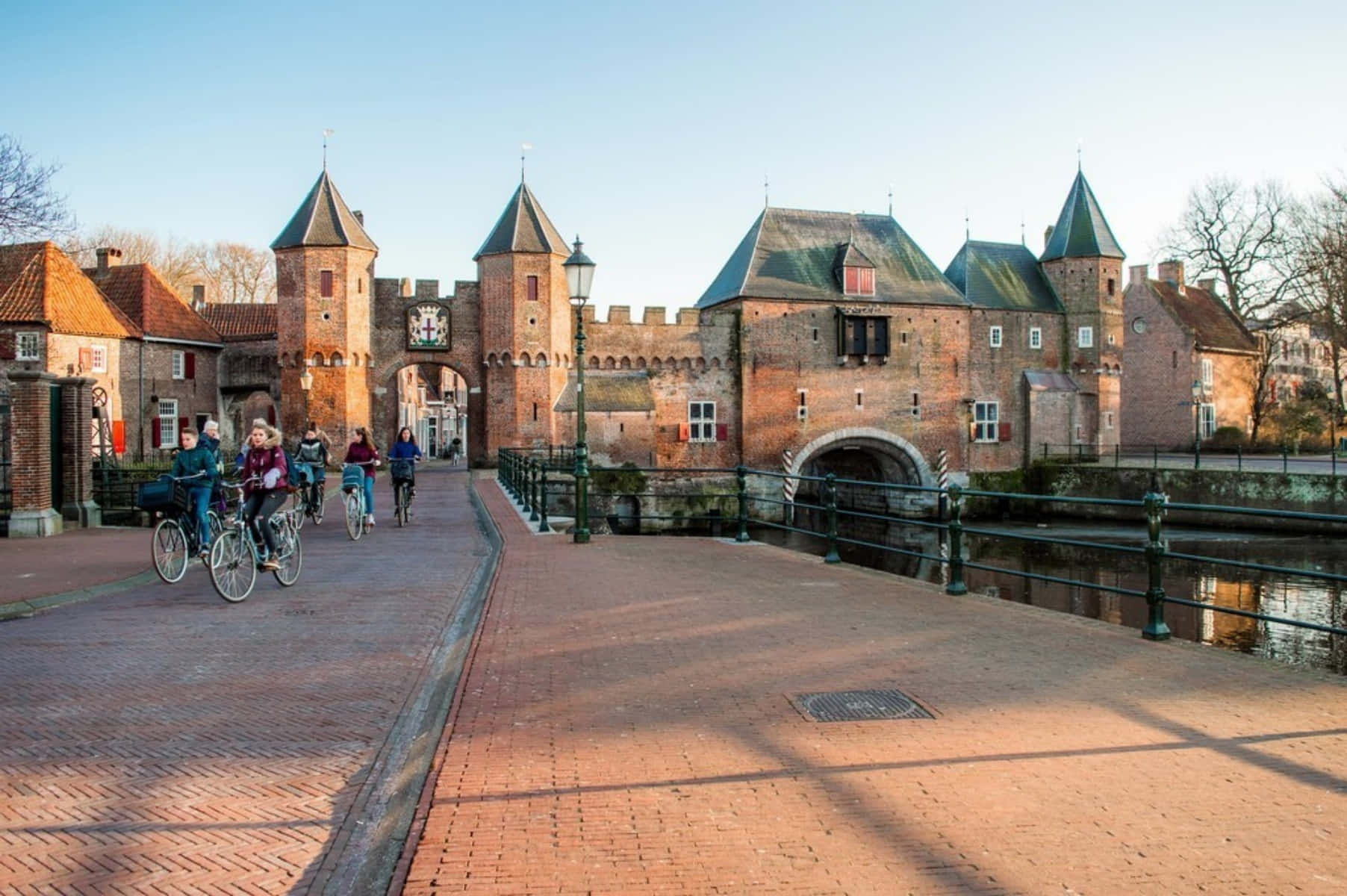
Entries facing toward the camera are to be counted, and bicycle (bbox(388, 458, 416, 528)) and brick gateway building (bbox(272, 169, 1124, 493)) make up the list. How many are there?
2

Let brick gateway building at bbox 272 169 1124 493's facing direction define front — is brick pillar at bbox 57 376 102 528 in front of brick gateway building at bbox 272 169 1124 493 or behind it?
in front

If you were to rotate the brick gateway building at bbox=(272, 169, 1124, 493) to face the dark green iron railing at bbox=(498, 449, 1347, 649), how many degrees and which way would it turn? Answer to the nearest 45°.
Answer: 0° — it already faces it

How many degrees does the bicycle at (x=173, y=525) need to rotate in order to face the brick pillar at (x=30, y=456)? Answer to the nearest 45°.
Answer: approximately 135° to its right

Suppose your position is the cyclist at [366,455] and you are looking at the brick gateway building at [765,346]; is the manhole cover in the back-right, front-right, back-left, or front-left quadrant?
back-right

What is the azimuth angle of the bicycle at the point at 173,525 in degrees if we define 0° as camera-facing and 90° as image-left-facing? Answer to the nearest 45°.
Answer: approximately 45°

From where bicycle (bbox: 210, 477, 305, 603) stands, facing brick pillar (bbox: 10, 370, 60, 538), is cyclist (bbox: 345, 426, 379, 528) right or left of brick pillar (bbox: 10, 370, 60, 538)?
right
